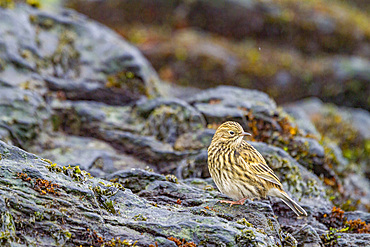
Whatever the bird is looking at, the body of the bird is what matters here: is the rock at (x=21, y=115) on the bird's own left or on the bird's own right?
on the bird's own right

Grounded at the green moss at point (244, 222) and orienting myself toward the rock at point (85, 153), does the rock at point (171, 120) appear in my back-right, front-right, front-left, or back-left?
front-right

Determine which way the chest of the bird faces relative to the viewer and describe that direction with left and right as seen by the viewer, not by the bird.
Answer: facing the viewer and to the left of the viewer

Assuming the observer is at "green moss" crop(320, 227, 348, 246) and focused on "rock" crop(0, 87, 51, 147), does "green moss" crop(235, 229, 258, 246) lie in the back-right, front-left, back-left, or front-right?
front-left

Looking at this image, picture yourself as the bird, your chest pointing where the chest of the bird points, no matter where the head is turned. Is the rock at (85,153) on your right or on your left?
on your right

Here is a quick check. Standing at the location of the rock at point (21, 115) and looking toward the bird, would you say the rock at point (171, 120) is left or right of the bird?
left

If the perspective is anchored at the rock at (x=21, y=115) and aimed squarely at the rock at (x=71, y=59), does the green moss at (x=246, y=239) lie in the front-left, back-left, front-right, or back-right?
back-right

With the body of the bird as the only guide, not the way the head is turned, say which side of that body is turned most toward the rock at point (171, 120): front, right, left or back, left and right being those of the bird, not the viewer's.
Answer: right

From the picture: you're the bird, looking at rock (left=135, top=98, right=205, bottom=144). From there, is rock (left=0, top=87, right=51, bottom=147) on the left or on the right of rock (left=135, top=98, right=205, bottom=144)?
left
